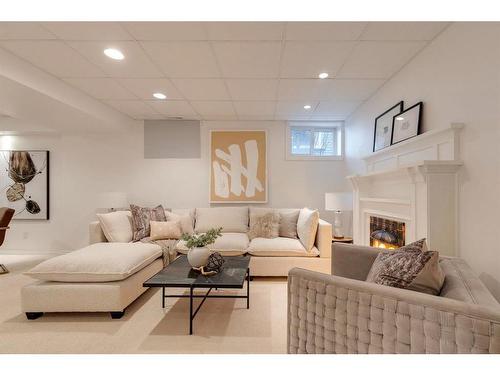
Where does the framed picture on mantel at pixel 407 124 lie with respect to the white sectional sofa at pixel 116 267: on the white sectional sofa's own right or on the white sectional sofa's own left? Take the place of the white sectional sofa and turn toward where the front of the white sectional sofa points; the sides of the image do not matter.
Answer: on the white sectional sofa's own left

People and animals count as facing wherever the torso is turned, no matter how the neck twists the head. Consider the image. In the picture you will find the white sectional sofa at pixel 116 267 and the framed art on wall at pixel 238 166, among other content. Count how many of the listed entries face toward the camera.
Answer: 2

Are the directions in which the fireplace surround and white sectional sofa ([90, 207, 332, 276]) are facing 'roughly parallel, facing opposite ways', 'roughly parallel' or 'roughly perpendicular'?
roughly perpendicular

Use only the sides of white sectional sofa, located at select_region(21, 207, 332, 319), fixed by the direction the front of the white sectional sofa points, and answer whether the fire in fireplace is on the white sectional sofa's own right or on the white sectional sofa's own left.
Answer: on the white sectional sofa's own left

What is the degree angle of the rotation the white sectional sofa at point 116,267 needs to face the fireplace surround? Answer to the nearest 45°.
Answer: approximately 45° to its left

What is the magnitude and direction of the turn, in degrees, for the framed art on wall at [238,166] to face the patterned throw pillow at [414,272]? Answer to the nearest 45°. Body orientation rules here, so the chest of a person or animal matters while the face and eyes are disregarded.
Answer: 0° — it already faces it

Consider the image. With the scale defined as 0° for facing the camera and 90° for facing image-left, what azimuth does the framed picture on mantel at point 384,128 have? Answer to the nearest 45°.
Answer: approximately 45°

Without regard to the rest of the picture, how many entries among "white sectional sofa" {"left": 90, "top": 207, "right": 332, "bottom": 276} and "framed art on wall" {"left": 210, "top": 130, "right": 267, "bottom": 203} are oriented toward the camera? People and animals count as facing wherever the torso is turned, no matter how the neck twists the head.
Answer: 2

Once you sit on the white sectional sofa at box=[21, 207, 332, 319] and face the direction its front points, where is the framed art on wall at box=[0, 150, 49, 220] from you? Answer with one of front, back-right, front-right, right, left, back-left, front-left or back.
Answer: back-right
